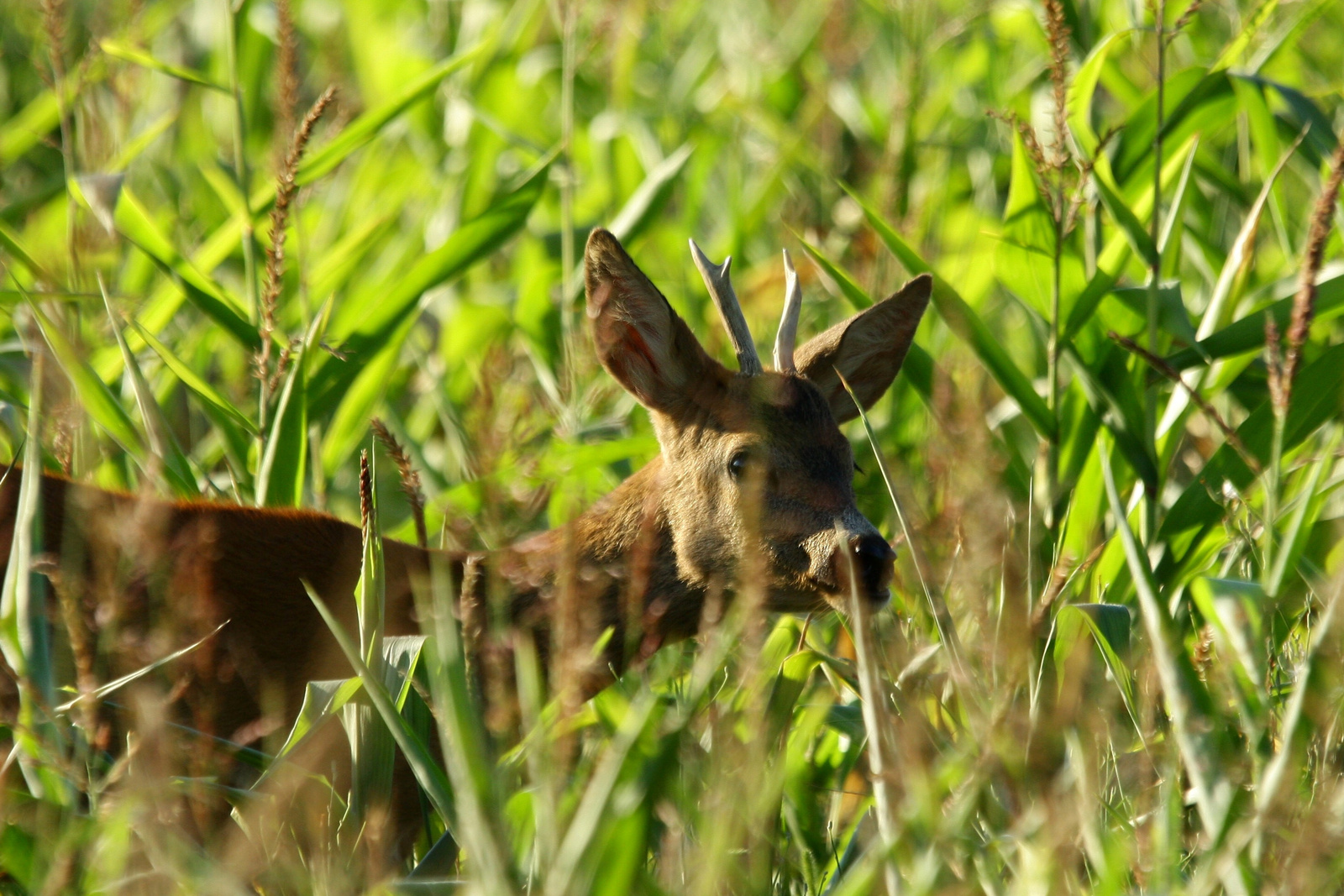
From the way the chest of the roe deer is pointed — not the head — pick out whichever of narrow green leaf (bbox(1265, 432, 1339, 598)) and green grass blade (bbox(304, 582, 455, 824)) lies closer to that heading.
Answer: the narrow green leaf

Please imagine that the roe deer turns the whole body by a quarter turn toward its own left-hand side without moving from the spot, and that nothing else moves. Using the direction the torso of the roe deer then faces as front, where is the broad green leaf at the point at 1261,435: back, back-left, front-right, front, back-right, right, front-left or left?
right

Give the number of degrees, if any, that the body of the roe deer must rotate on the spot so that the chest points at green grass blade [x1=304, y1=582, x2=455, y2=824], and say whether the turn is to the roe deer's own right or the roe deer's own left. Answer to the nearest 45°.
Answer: approximately 135° to the roe deer's own right

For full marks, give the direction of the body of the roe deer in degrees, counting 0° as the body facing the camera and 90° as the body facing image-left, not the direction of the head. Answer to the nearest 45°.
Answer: approximately 270°

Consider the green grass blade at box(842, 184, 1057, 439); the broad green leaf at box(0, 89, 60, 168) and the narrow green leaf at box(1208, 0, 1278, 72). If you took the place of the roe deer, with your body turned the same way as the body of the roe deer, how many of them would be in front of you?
2

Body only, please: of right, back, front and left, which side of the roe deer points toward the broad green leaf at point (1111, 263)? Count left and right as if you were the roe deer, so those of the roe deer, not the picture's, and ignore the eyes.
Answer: front

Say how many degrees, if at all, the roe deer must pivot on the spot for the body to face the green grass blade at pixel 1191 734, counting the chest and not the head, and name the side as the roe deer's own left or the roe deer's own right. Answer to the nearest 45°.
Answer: approximately 45° to the roe deer's own right

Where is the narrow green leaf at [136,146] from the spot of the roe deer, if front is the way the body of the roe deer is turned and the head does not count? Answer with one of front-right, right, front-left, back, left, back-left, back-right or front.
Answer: back-left

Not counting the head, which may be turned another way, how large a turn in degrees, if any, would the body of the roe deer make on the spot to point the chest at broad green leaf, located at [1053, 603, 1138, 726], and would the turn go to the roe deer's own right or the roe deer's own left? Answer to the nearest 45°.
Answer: approximately 45° to the roe deer's own right

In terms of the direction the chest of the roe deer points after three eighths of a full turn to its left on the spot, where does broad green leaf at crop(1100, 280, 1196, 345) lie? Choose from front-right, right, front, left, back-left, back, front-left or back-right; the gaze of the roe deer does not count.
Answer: back-right

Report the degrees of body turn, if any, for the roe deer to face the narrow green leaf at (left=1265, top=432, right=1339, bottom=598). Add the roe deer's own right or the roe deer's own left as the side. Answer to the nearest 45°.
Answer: approximately 45° to the roe deer's own right

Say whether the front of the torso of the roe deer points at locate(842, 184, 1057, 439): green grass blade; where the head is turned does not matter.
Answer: yes

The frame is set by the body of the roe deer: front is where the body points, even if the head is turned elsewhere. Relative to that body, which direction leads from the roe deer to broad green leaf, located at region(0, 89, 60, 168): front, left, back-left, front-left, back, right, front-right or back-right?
back-left

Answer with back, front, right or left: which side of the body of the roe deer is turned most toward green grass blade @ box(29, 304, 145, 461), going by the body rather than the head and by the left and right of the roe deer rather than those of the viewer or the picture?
back

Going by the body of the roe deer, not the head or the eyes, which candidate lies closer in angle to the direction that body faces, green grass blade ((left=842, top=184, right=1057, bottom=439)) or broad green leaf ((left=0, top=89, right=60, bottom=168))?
the green grass blade

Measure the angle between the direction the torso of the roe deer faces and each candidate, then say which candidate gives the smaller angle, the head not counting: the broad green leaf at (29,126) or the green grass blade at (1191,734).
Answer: the green grass blade
